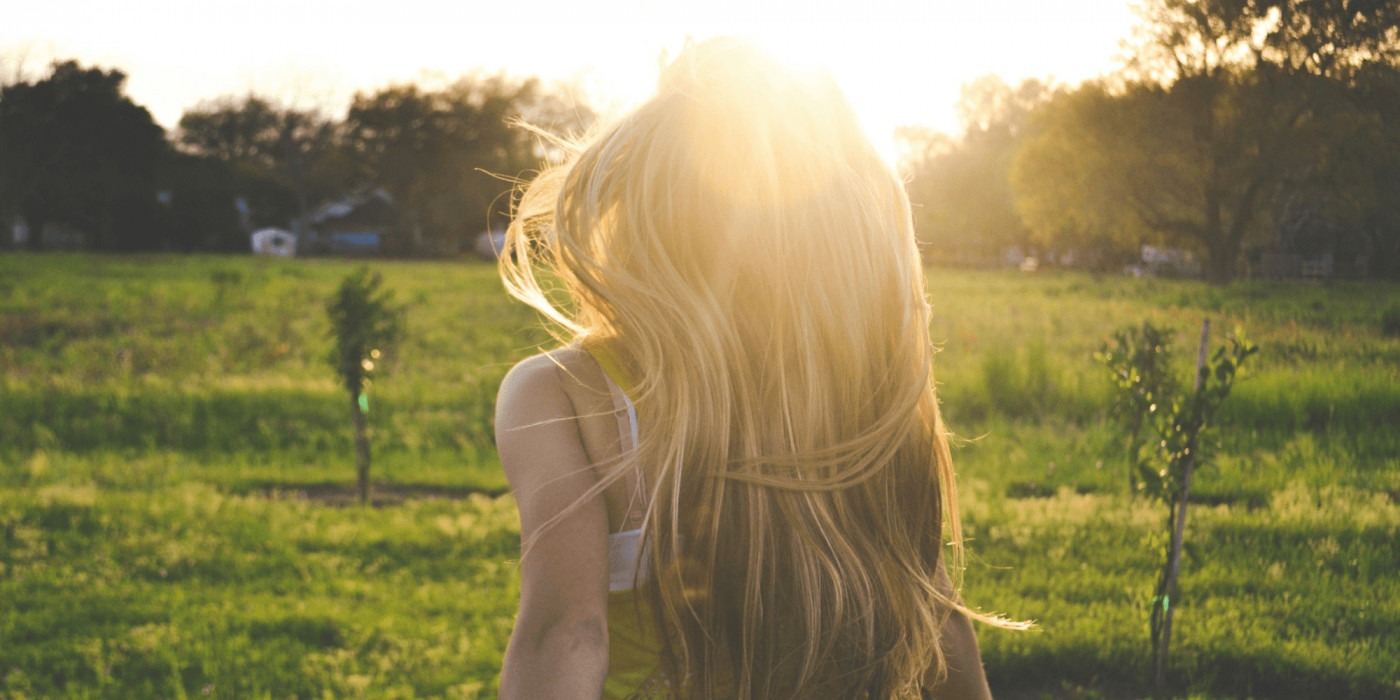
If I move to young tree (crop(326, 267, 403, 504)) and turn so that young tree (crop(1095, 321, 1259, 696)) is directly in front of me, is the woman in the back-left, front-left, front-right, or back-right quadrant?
front-right

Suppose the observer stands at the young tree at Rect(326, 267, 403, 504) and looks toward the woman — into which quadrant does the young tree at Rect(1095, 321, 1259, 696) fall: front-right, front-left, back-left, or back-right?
front-left

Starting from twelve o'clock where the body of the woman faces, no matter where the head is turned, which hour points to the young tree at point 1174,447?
The young tree is roughly at 1 o'clock from the woman.

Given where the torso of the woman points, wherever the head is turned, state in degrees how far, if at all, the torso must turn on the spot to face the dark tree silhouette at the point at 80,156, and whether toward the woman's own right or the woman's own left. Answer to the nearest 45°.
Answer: approximately 45° to the woman's own left

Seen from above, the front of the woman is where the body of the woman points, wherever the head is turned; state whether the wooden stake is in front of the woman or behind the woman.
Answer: in front

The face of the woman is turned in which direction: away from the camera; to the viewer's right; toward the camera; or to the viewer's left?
away from the camera

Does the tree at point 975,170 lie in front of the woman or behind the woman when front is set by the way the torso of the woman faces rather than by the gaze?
in front

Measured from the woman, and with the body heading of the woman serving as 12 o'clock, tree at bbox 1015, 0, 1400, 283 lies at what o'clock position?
The tree is roughly at 1 o'clock from the woman.

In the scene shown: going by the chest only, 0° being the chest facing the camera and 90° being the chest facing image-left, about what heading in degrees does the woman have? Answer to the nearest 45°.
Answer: approximately 180°
